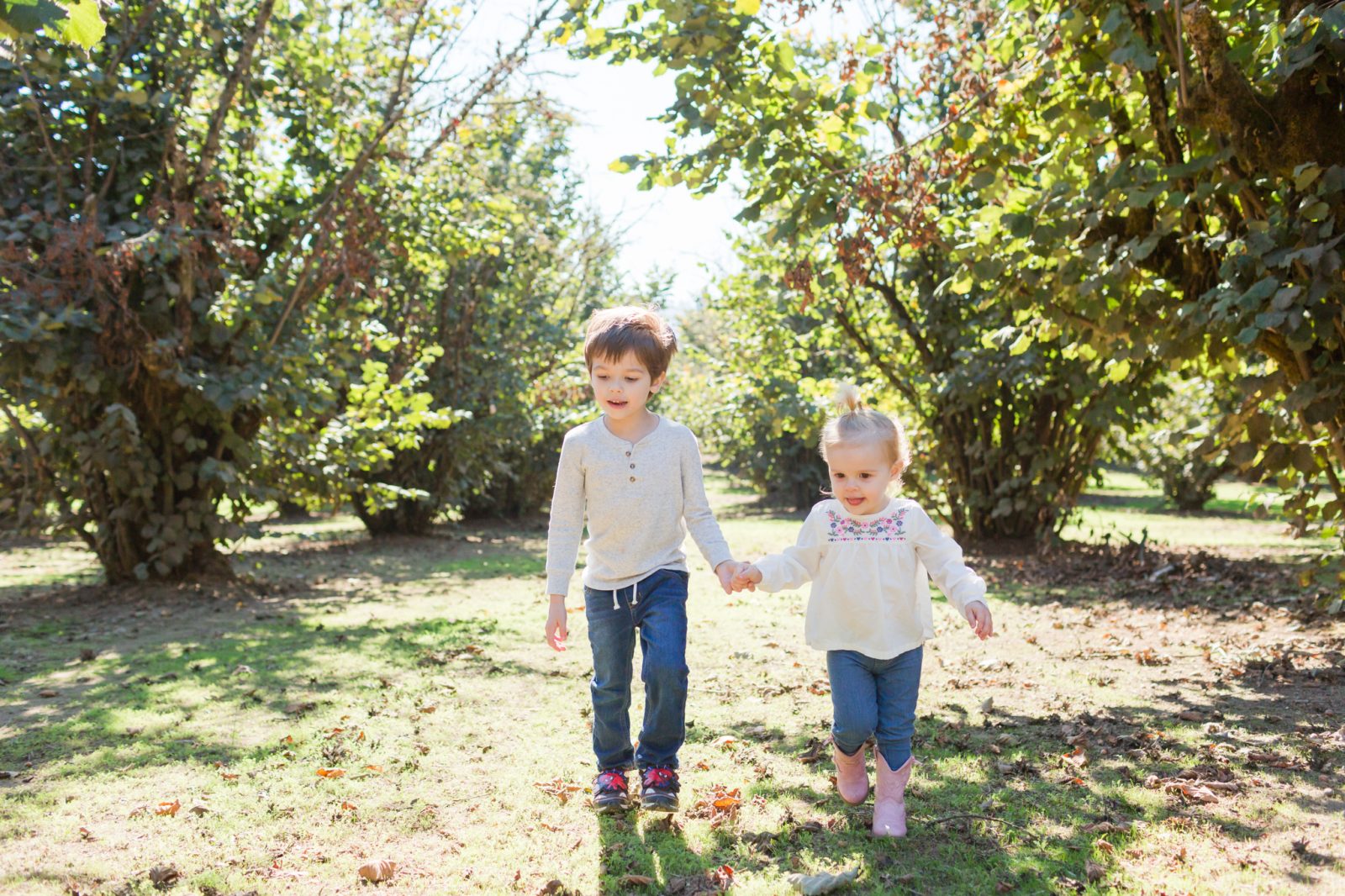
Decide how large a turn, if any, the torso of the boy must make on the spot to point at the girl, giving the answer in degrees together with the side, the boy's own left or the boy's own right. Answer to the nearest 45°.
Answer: approximately 90° to the boy's own left

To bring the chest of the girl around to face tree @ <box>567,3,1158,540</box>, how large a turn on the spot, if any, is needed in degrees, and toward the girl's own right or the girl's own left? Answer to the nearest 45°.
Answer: approximately 180°

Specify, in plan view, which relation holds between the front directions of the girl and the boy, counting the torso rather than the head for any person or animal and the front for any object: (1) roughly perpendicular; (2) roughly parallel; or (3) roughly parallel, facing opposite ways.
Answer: roughly parallel

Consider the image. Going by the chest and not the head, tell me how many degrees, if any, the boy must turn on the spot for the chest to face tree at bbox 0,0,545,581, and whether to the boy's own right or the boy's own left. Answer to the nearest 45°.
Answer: approximately 135° to the boy's own right

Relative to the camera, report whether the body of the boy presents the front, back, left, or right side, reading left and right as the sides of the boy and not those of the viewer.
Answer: front

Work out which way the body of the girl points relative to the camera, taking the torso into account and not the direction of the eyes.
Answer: toward the camera

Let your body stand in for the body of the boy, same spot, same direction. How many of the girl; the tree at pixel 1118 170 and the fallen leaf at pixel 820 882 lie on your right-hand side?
0

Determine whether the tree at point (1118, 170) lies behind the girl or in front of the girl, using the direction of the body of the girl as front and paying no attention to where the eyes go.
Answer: behind

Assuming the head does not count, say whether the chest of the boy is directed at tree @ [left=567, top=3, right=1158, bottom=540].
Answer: no

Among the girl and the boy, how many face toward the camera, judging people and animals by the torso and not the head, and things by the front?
2

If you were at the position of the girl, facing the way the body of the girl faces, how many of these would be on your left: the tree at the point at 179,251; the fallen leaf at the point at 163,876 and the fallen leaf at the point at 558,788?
0

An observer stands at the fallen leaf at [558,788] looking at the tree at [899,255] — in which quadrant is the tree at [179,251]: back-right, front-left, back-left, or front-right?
front-left
